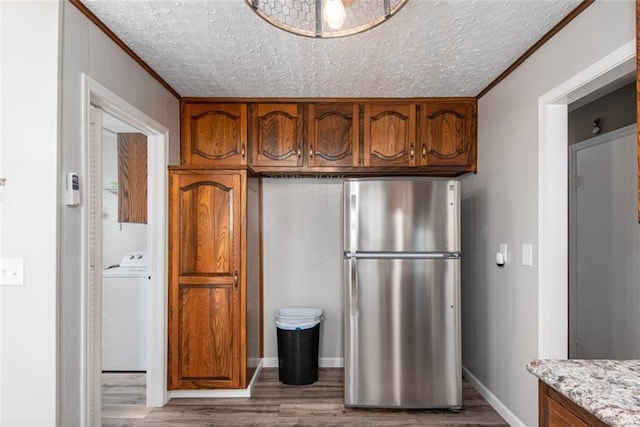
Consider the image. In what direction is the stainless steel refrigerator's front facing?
toward the camera

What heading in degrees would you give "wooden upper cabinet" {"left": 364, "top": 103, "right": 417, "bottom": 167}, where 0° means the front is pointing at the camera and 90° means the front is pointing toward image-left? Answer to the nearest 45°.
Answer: approximately 0°

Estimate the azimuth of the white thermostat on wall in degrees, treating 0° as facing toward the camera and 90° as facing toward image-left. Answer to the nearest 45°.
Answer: approximately 315°

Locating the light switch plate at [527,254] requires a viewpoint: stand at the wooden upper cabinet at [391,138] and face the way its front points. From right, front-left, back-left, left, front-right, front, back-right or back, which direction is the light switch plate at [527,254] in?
front-left

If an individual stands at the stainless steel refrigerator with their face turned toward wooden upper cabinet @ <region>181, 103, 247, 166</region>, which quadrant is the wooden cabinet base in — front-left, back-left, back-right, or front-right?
back-left

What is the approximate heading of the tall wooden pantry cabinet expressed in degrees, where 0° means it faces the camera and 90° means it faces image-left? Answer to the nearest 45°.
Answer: approximately 0°

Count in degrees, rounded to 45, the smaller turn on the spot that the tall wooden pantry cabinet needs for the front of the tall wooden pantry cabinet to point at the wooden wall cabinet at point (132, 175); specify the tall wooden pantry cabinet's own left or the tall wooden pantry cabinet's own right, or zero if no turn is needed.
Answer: approximately 135° to the tall wooden pantry cabinet's own right

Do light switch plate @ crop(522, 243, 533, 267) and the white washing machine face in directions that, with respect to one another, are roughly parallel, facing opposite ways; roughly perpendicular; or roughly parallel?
roughly perpendicular

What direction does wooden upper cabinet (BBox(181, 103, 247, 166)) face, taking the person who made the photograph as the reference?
facing the viewer

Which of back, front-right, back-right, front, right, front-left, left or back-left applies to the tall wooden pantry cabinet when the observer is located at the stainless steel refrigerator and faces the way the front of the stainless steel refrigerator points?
right
